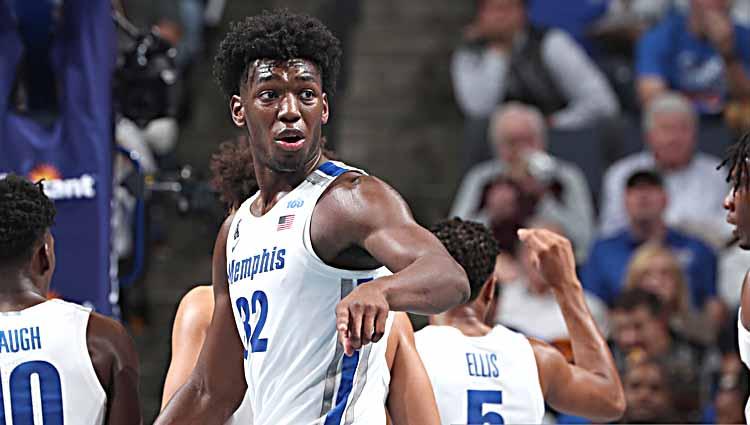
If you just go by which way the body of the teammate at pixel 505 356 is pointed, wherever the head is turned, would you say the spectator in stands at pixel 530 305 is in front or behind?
in front

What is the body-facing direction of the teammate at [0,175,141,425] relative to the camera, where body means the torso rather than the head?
away from the camera

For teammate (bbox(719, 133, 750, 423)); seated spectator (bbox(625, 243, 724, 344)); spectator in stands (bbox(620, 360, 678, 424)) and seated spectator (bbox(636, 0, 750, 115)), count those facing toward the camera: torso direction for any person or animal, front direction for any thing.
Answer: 3

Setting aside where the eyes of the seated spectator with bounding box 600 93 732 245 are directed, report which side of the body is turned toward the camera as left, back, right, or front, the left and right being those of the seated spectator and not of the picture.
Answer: front

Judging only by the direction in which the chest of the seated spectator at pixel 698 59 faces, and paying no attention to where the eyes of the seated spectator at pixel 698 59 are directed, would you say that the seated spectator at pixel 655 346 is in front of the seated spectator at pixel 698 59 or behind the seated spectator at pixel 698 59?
in front

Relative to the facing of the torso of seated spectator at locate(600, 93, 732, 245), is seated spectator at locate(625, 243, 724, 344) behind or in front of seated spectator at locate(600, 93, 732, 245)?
in front

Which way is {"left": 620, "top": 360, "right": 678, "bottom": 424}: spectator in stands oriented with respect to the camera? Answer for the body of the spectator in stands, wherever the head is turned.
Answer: toward the camera

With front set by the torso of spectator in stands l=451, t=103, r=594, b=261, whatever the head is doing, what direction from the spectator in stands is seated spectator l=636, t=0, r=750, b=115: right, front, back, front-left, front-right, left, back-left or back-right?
back-left

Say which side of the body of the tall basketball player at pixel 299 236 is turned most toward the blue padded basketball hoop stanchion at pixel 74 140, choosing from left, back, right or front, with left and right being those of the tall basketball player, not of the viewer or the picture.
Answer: right

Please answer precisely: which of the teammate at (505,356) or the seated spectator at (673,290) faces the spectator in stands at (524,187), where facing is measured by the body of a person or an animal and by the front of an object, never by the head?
the teammate

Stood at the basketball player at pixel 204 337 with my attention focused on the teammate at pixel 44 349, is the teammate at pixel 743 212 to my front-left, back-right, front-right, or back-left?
back-left

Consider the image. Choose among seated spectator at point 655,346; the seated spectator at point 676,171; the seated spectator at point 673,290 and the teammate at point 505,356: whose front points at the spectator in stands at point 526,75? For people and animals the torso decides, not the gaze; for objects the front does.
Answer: the teammate

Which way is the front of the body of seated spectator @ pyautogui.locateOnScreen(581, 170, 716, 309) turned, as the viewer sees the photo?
toward the camera
